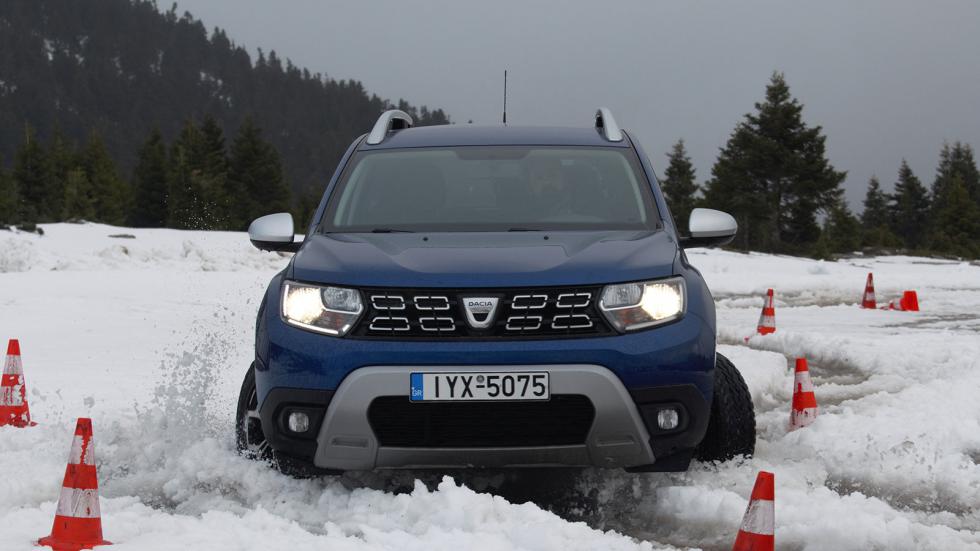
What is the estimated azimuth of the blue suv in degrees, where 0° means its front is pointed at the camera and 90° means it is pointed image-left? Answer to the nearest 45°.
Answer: approximately 0°

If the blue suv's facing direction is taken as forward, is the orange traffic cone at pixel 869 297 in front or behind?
behind

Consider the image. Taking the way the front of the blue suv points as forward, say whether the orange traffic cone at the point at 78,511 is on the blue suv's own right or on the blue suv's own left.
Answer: on the blue suv's own right

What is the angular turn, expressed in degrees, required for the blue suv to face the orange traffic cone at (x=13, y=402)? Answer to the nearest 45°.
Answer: approximately 135° to its right

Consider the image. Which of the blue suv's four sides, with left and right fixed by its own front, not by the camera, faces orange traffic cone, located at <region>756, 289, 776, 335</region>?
back

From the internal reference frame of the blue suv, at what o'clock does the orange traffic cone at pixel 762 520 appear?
The orange traffic cone is roughly at 10 o'clock from the blue suv.

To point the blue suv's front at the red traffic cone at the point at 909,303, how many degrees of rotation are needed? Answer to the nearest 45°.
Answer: approximately 135° to its left
